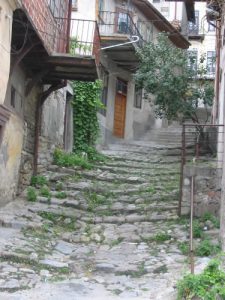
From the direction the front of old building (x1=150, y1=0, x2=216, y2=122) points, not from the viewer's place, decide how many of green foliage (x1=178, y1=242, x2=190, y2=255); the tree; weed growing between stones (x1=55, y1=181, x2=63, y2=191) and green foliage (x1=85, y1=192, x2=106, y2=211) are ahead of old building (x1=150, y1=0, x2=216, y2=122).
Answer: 4

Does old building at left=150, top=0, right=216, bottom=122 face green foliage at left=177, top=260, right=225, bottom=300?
yes

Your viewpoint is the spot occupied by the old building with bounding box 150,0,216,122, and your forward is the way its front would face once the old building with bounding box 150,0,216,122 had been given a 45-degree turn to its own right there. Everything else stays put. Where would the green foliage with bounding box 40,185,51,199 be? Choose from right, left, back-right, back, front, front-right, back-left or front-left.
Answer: front-left

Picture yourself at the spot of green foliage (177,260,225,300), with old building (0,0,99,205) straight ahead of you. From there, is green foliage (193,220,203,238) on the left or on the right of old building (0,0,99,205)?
right

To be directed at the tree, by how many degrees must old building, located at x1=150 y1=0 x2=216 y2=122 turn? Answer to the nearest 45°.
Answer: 0° — it already faces it

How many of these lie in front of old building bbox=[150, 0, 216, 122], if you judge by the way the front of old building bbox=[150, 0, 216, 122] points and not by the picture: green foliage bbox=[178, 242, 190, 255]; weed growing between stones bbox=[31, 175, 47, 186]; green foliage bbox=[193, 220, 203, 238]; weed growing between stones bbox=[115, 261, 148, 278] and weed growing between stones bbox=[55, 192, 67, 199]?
5

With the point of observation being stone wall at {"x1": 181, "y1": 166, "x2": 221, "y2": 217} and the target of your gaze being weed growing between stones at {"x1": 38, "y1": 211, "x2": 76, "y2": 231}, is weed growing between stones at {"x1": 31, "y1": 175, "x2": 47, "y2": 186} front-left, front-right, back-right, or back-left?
front-right

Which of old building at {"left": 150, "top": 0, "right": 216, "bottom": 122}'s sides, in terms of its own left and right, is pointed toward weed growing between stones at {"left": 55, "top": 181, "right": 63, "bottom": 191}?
front

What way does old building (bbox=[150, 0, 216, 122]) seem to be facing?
toward the camera

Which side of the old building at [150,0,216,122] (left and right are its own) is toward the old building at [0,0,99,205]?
front

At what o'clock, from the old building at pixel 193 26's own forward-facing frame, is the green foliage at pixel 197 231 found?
The green foliage is roughly at 12 o'clock from the old building.

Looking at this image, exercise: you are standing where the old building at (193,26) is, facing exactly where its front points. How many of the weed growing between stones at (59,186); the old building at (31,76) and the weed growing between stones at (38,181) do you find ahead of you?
3

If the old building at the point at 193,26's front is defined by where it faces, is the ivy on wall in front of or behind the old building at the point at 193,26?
in front

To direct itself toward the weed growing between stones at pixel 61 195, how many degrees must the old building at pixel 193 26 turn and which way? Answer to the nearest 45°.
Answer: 0° — it already faces it

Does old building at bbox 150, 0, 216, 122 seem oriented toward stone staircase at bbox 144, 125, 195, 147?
yes

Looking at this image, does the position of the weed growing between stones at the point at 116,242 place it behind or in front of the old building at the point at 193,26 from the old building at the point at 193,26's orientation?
in front

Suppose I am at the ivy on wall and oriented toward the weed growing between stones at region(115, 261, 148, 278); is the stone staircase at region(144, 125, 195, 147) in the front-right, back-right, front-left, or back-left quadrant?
back-left

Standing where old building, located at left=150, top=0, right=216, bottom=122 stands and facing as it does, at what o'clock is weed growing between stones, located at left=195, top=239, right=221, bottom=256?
The weed growing between stones is roughly at 12 o'clock from the old building.

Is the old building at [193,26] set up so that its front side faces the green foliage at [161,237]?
yes

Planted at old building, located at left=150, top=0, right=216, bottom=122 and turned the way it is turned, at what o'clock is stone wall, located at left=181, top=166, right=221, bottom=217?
The stone wall is roughly at 12 o'clock from the old building.
